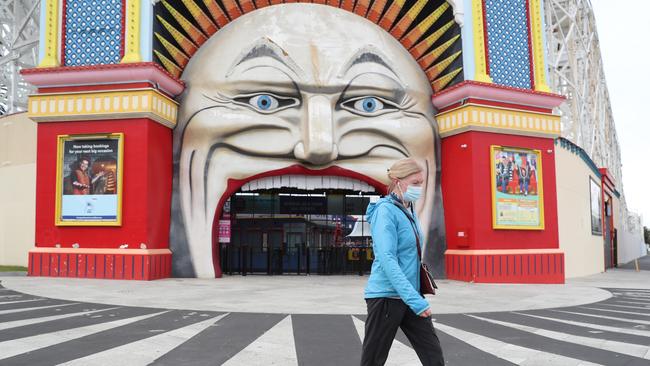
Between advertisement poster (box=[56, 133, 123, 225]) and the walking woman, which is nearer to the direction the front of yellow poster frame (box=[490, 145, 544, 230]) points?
the walking woman

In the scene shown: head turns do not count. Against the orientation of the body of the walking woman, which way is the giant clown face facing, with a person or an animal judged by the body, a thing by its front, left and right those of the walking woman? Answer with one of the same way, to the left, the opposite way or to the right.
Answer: to the right

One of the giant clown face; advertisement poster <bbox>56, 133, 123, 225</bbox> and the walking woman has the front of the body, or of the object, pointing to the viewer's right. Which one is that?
the walking woman

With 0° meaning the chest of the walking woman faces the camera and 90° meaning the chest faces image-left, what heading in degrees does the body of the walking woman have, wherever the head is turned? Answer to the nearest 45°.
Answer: approximately 270°

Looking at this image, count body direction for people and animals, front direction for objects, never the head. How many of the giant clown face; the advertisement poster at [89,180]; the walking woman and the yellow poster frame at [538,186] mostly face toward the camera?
3

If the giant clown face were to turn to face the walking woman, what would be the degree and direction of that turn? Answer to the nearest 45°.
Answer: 0° — it already faces them

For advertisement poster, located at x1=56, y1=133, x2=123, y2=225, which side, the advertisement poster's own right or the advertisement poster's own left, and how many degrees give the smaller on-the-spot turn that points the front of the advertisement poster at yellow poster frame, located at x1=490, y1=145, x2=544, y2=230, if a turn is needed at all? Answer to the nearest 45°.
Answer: approximately 90° to the advertisement poster's own left

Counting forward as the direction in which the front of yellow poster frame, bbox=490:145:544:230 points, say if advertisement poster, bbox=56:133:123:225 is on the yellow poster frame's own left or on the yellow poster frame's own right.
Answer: on the yellow poster frame's own right

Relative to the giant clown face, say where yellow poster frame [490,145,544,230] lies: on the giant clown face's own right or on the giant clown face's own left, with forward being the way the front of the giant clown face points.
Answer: on the giant clown face's own left

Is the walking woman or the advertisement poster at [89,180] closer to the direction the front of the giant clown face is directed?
the walking woman

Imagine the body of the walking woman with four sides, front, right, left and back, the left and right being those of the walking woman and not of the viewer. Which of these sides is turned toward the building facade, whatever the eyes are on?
left

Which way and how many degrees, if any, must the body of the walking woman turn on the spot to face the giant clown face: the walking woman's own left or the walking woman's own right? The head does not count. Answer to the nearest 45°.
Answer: approximately 90° to the walking woman's own left
